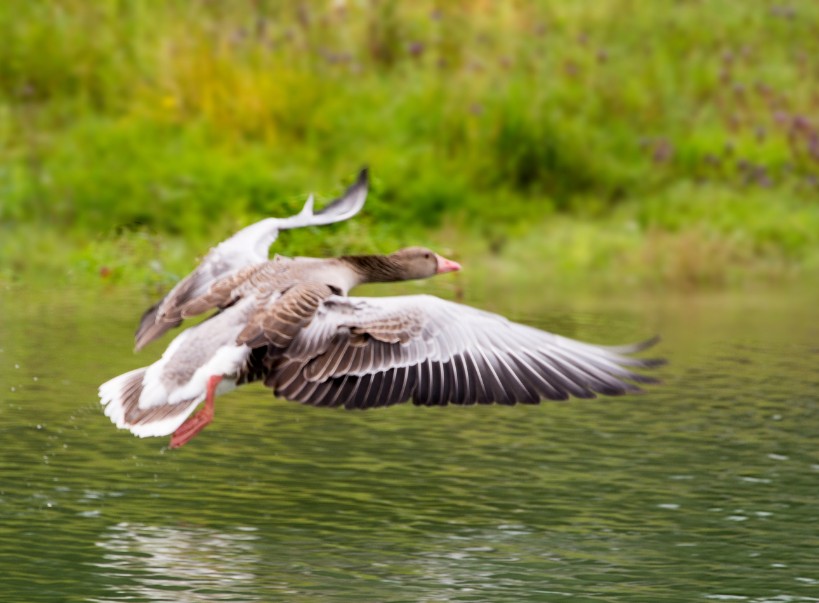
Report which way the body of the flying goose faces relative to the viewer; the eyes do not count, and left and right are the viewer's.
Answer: facing away from the viewer and to the right of the viewer
